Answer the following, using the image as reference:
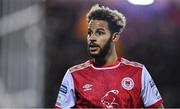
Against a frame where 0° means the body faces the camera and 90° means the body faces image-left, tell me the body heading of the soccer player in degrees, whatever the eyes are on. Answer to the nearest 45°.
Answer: approximately 0°
